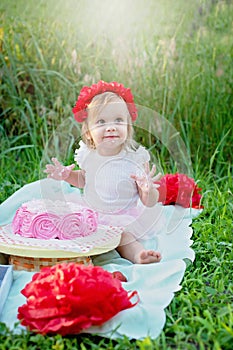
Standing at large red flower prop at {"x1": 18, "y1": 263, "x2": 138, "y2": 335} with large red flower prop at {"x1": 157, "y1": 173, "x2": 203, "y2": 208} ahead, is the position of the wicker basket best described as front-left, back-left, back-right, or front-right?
front-left

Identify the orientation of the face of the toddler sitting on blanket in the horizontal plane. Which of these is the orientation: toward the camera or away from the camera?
toward the camera

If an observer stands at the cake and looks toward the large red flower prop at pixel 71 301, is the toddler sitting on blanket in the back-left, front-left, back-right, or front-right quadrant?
back-left

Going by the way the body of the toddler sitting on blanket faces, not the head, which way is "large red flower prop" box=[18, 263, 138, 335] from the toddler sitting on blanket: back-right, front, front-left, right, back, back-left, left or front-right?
front

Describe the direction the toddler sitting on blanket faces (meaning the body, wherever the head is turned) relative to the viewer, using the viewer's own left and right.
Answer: facing the viewer
